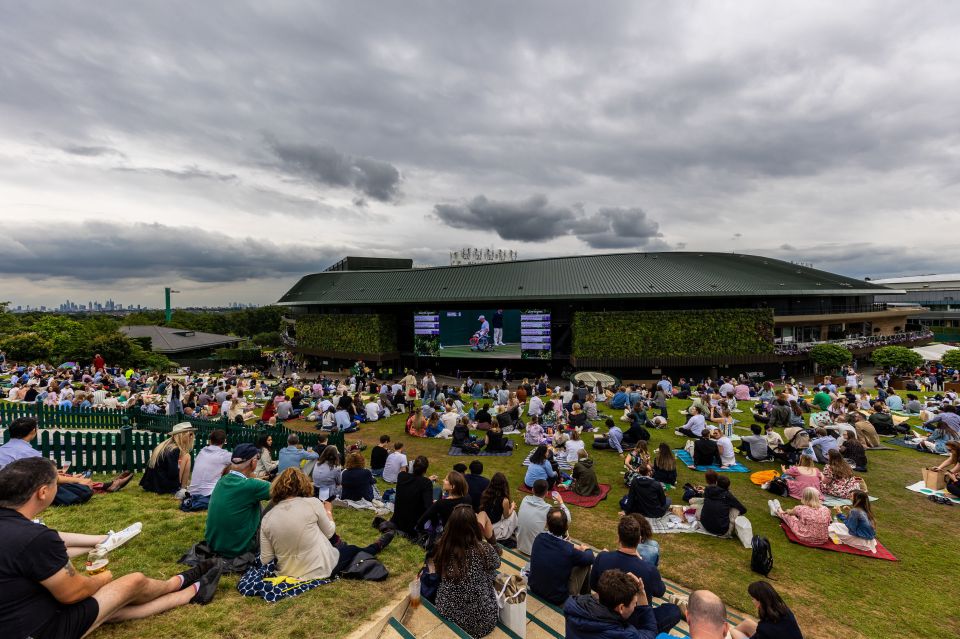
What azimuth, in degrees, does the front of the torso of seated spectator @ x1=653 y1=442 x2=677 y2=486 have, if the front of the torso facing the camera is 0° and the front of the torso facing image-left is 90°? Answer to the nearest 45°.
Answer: approximately 180°

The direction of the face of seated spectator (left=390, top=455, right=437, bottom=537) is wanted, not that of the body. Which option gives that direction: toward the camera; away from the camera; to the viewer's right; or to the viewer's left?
away from the camera

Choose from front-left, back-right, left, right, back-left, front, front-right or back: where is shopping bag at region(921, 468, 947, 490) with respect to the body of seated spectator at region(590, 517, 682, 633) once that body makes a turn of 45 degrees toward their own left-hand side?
right

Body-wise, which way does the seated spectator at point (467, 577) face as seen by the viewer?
away from the camera

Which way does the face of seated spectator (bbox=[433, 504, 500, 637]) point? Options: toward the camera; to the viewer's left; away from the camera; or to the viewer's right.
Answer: away from the camera

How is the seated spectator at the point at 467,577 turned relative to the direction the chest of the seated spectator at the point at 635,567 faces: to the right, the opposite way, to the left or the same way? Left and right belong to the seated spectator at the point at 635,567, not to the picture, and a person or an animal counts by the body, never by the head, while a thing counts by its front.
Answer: the same way

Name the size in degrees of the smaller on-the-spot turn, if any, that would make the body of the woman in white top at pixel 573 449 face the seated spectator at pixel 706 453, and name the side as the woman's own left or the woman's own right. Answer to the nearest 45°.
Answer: approximately 90° to the woman's own right

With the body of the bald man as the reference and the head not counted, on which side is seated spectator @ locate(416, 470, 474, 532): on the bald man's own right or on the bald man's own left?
on the bald man's own left

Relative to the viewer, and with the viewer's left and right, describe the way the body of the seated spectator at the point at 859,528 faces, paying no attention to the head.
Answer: facing away from the viewer and to the left of the viewer

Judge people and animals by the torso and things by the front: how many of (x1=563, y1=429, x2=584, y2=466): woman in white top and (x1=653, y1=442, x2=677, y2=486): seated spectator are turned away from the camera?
2

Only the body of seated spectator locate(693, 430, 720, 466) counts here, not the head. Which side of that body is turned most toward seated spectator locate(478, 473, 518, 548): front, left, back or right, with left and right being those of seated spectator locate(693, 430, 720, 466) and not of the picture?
back

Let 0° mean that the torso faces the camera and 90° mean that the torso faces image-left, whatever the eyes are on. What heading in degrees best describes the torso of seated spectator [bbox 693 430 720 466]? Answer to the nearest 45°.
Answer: approximately 180°

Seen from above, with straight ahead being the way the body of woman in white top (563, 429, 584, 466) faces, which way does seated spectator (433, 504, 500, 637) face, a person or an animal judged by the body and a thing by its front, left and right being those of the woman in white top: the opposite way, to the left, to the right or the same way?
the same way

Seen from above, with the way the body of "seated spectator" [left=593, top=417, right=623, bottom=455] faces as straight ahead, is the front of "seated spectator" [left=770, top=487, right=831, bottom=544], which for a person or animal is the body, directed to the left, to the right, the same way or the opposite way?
the same way

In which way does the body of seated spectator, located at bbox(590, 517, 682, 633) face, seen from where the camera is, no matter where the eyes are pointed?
away from the camera

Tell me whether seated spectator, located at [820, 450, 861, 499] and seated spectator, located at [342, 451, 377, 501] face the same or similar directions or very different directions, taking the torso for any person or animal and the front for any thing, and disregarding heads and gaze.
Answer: same or similar directions

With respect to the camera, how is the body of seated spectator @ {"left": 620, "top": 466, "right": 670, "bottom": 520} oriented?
away from the camera
